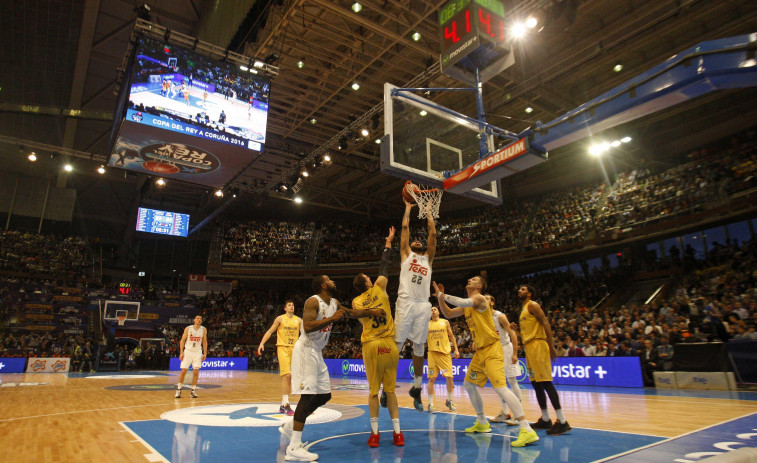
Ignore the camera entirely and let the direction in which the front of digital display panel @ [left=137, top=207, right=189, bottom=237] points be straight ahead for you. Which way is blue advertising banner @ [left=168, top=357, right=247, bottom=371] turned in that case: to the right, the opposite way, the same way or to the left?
the same way

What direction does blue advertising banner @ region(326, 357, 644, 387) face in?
toward the camera

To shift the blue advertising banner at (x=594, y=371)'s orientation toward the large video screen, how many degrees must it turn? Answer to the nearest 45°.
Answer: approximately 45° to its right

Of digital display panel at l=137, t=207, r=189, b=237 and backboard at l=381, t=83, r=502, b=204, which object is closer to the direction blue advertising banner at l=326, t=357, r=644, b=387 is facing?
the backboard

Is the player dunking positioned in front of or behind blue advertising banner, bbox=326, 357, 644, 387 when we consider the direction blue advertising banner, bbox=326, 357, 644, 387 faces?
in front

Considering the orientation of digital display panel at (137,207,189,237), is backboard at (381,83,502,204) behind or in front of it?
in front

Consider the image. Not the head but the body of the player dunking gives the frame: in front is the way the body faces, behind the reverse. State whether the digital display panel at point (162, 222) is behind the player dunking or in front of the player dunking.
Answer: behind

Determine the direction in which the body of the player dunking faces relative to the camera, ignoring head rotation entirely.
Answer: toward the camera

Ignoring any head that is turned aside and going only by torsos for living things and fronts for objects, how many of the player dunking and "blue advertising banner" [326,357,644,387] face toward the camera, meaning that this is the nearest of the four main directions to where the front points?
2

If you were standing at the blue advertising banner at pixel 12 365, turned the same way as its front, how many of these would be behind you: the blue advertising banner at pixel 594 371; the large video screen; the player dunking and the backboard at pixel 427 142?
0

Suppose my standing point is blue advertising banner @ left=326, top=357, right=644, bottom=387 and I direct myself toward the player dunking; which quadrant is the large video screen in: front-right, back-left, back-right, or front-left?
front-right

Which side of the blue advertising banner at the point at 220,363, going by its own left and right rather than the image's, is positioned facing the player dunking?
front

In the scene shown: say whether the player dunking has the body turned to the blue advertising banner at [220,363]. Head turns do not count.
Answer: no

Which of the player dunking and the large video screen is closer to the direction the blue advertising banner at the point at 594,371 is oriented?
the player dunking

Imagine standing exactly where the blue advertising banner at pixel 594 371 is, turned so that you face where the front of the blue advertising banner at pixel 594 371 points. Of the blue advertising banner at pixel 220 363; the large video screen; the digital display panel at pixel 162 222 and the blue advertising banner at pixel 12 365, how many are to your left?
0

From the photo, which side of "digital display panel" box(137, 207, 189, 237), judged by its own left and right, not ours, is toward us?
front
